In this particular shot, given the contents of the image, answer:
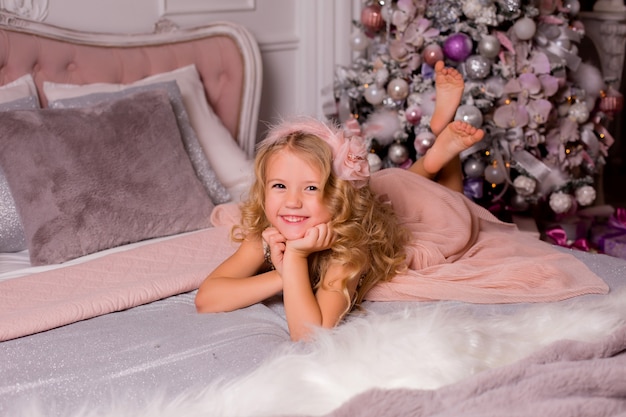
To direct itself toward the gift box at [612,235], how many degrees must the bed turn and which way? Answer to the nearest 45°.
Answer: approximately 90° to its left

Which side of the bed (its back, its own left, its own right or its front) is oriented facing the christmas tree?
left

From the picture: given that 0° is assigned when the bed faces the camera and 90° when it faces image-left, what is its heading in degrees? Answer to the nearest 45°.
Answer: approximately 315°

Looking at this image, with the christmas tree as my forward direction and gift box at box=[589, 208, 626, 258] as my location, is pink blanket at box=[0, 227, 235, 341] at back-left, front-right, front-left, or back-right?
front-left

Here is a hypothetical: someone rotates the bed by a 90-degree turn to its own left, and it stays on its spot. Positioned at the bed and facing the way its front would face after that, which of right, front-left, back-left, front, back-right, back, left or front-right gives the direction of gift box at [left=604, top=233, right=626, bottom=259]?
front

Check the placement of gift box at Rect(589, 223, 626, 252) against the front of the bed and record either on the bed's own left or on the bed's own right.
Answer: on the bed's own left
